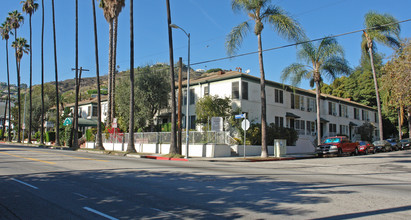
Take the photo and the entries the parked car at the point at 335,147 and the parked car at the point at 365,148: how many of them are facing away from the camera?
0

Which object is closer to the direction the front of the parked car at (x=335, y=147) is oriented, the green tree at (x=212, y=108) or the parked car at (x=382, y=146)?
the green tree

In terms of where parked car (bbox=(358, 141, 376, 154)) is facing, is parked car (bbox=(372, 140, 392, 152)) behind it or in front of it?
behind

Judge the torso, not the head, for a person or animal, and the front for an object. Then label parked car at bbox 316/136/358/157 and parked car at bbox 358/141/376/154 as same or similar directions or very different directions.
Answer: same or similar directions

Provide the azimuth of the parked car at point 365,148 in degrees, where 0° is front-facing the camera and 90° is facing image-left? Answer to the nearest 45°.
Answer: approximately 45°

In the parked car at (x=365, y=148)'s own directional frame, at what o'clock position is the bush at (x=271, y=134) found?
The bush is roughly at 12 o'clock from the parked car.

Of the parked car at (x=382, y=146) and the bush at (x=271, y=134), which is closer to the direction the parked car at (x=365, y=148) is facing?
the bush

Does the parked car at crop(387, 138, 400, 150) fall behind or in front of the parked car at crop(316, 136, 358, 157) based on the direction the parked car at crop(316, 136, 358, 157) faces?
behind

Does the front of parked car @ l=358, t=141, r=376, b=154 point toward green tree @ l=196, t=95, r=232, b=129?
yes

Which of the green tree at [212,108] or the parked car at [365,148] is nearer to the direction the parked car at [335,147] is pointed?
the green tree

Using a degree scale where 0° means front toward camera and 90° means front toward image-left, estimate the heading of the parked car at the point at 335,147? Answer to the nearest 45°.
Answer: approximately 45°
